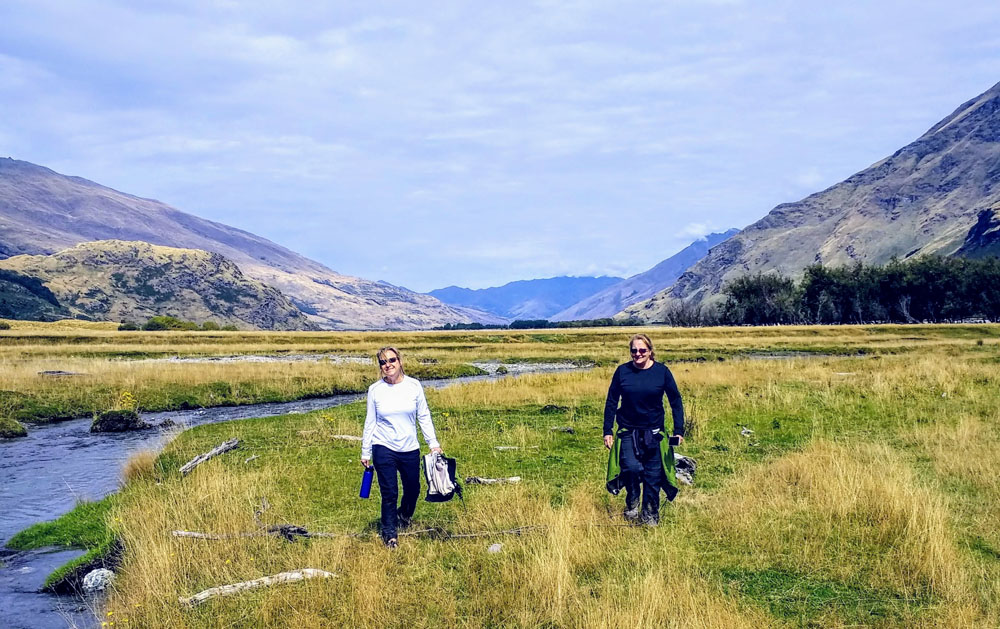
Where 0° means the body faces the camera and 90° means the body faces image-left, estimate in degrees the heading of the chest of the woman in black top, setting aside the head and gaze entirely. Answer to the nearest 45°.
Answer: approximately 0°

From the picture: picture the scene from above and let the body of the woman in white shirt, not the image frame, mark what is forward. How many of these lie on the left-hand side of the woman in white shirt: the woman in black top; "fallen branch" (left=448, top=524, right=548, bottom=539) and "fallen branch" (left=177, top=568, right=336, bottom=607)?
2

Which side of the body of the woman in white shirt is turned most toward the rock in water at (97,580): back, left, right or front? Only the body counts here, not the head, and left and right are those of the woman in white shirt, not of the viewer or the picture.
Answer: right

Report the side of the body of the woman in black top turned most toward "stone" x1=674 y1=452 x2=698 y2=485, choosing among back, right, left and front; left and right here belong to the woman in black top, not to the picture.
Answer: back

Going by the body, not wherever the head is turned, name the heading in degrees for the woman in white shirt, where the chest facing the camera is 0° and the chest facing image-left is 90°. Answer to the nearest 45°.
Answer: approximately 0°

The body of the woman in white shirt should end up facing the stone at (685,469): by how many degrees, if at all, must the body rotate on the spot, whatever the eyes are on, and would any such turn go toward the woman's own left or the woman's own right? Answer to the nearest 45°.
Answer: approximately 135° to the woman's own left

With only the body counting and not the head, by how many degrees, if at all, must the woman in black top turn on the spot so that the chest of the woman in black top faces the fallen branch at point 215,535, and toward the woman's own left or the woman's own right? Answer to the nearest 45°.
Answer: approximately 90° to the woman's own right
